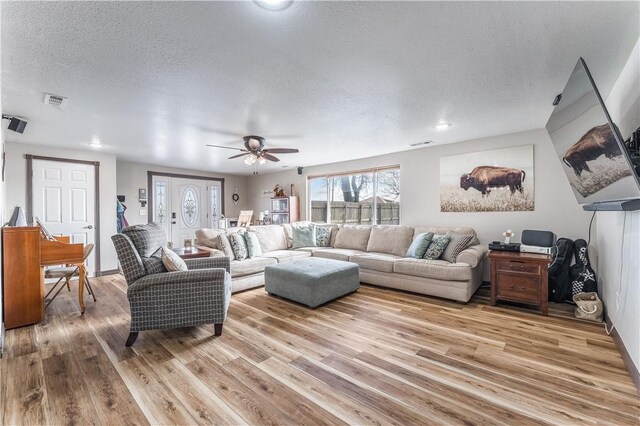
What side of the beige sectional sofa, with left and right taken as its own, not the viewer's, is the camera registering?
front

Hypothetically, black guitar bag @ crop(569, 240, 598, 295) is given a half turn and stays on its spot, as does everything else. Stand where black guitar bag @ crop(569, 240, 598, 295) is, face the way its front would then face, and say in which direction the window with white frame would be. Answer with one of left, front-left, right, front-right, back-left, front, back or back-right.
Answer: left

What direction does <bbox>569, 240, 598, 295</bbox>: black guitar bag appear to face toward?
toward the camera

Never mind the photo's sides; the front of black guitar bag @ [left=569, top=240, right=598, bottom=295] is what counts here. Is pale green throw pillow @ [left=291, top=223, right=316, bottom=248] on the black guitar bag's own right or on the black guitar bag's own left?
on the black guitar bag's own right

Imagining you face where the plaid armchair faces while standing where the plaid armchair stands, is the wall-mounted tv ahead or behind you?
ahead

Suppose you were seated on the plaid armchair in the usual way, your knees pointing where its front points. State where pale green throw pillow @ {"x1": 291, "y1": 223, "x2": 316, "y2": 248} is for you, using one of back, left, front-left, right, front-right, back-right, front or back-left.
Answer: front-left

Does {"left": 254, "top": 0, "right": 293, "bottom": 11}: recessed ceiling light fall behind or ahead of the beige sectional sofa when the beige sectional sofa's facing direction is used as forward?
ahead

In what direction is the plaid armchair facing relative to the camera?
to the viewer's right

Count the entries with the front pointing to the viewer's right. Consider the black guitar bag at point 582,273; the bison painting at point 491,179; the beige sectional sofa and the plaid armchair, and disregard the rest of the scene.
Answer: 1
